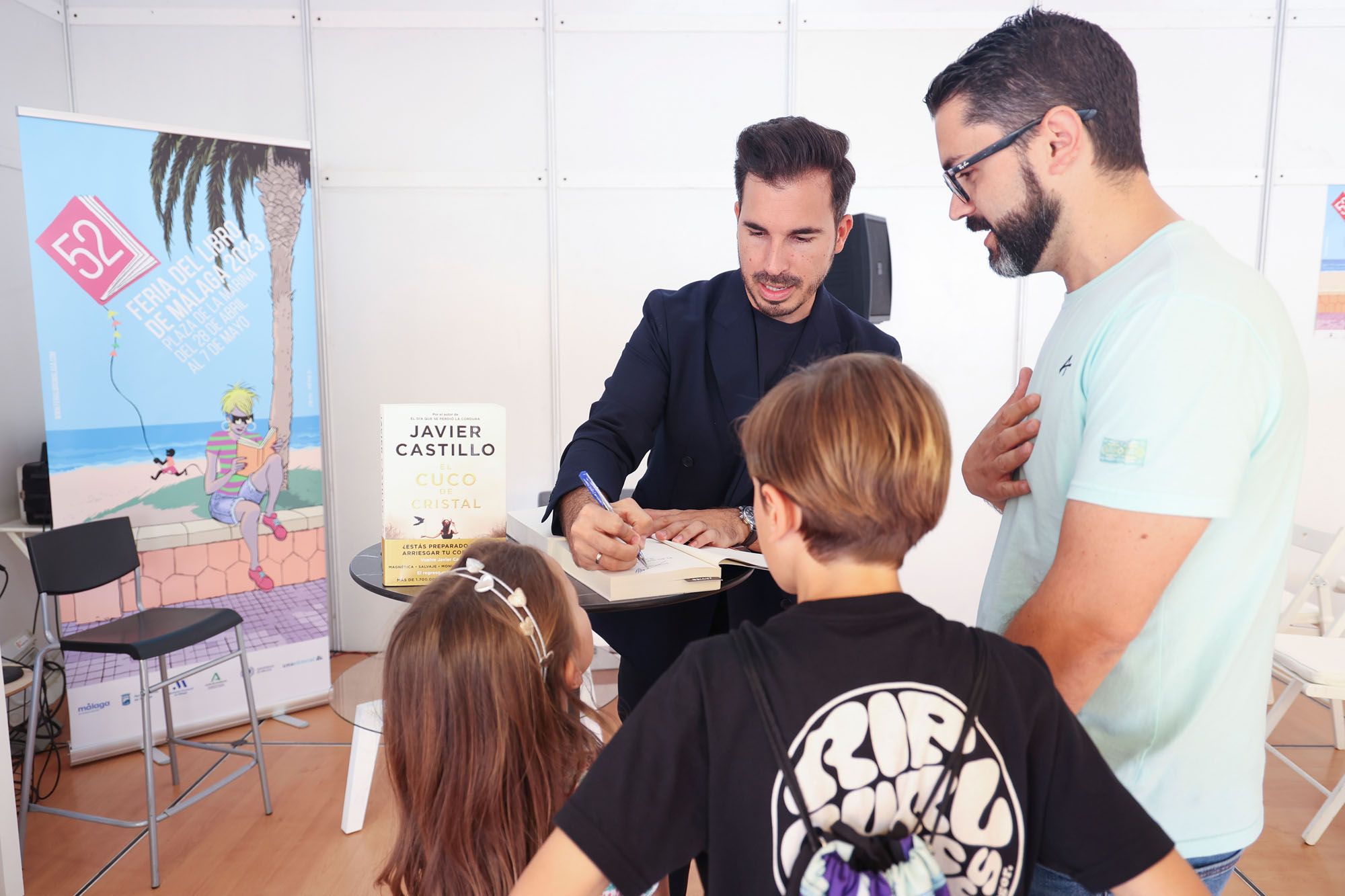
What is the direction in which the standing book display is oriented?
toward the camera

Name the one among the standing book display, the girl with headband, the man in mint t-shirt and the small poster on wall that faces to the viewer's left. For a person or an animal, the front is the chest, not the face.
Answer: the man in mint t-shirt

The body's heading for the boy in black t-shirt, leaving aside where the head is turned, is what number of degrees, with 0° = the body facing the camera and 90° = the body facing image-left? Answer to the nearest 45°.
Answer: approximately 180°

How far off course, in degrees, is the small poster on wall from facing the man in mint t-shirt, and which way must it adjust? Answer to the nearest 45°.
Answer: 0° — it already faces them

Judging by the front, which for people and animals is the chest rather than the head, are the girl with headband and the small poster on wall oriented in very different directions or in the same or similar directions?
very different directions

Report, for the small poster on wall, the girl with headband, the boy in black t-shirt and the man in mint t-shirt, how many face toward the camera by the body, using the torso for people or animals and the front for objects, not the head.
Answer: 1

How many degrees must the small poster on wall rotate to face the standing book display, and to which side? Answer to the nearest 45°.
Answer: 0° — it already faces it

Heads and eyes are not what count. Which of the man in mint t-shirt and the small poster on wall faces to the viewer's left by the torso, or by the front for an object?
the man in mint t-shirt

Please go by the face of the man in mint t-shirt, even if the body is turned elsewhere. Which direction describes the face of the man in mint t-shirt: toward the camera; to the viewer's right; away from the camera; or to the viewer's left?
to the viewer's left

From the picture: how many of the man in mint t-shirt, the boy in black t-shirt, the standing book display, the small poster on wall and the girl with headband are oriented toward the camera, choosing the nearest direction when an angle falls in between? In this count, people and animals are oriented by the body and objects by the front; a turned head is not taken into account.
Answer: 2

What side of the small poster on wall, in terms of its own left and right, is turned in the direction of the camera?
front

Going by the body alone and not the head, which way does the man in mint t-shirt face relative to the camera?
to the viewer's left

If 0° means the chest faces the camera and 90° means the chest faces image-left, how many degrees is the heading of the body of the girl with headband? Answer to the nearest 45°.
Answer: approximately 225°

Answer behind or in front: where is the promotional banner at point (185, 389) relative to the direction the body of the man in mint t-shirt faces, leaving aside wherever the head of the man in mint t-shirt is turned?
in front
